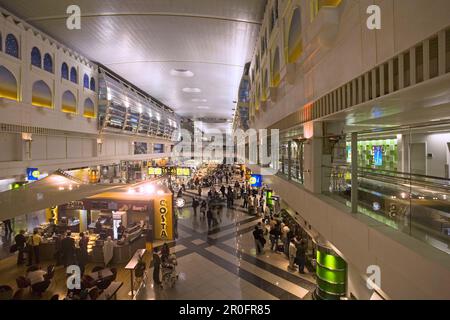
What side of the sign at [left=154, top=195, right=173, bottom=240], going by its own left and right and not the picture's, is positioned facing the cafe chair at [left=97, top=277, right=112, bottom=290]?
front

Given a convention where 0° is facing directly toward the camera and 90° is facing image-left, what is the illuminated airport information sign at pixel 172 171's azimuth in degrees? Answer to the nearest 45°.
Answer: approximately 0°

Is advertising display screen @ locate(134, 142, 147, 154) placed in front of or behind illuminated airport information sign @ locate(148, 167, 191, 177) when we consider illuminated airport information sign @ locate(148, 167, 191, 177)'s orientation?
behind

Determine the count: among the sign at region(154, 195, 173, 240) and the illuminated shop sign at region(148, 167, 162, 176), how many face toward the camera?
2

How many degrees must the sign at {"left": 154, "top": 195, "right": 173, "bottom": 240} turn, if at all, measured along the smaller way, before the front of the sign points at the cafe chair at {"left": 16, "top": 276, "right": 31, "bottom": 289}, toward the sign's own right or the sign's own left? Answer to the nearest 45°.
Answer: approximately 45° to the sign's own right

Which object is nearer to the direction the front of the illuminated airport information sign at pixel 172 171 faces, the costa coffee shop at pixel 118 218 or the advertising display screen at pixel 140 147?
the costa coffee shop
